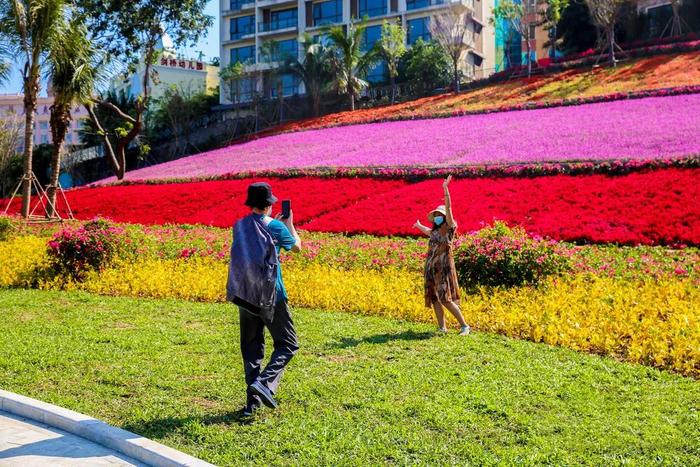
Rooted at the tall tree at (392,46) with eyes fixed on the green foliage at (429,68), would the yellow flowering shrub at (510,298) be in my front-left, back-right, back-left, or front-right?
back-right

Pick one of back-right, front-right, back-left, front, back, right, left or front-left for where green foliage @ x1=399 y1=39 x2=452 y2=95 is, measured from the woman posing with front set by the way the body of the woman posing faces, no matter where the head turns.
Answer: back-right

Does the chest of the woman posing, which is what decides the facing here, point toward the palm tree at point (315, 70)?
no

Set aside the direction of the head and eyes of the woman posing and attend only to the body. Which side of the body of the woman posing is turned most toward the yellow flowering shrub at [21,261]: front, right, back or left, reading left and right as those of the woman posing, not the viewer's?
right

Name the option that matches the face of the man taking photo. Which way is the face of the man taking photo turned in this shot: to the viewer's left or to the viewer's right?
to the viewer's right

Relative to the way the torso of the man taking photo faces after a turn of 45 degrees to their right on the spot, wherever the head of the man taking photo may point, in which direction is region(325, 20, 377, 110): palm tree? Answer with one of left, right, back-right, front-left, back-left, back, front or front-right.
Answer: left

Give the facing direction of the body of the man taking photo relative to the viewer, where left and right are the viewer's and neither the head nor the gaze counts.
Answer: facing away from the viewer and to the right of the viewer

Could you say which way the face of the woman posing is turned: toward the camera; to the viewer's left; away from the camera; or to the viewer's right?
toward the camera

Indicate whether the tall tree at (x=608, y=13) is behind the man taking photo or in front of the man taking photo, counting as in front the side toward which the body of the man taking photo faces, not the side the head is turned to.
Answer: in front

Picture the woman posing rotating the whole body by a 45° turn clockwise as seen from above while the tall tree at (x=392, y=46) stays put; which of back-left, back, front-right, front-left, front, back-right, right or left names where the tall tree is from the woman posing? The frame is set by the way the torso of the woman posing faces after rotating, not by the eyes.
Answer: right

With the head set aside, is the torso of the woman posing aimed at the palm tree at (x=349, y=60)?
no

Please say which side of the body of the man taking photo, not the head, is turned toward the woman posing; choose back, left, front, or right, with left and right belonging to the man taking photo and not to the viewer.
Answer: front

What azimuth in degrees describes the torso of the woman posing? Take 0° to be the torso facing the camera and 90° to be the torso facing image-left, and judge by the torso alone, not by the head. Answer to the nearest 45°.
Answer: approximately 45°

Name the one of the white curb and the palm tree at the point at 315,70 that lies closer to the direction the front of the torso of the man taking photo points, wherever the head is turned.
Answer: the palm tree

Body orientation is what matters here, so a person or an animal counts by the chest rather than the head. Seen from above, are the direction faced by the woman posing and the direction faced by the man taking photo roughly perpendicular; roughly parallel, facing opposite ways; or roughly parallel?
roughly parallel, facing opposite ways

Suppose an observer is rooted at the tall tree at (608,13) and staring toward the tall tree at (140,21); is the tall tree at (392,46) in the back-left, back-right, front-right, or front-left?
front-right

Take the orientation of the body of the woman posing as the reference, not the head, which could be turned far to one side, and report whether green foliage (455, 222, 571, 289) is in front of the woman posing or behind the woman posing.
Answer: behind

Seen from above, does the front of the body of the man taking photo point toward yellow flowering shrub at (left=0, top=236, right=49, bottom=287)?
no
